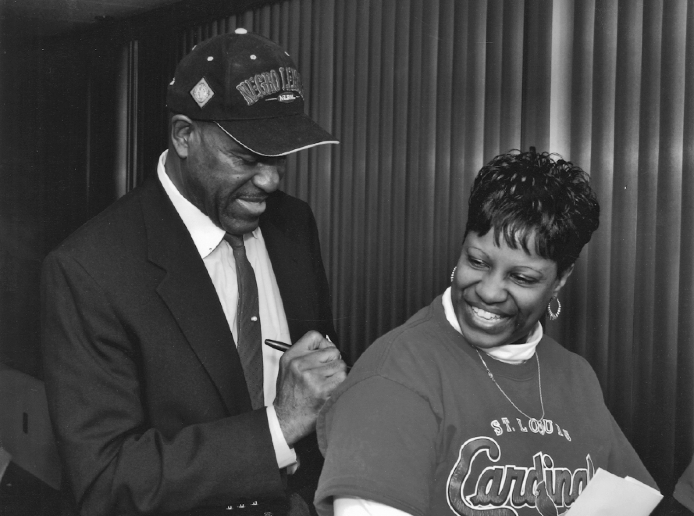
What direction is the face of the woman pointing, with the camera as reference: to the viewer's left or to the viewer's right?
to the viewer's left

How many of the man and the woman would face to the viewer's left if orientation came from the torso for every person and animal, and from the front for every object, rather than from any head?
0

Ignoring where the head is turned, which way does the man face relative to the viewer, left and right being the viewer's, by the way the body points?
facing the viewer and to the right of the viewer

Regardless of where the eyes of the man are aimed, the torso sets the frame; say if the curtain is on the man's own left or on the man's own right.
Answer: on the man's own left

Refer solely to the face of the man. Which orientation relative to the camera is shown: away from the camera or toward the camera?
toward the camera
